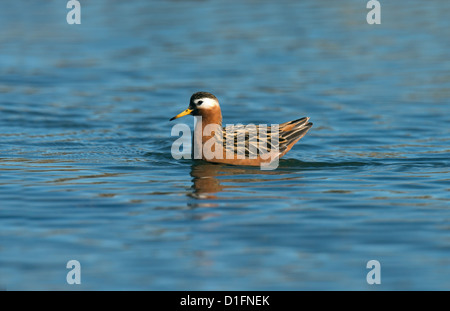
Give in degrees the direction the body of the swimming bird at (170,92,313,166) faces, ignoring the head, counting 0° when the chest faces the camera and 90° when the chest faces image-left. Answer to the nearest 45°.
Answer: approximately 90°
